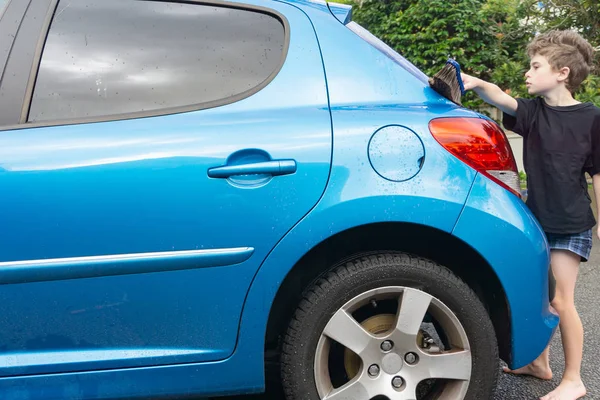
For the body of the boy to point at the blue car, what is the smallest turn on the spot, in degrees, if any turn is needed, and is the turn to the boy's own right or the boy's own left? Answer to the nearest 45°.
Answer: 0° — they already face it

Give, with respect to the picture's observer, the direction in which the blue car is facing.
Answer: facing to the left of the viewer

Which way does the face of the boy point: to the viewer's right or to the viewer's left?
to the viewer's left

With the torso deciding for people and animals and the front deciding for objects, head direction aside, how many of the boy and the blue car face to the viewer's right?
0

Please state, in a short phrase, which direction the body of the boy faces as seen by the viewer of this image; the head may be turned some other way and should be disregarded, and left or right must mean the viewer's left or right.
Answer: facing the viewer and to the left of the viewer

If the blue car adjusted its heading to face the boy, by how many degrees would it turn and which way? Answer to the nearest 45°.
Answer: approximately 180°
